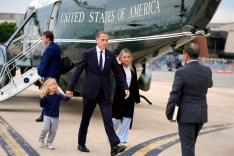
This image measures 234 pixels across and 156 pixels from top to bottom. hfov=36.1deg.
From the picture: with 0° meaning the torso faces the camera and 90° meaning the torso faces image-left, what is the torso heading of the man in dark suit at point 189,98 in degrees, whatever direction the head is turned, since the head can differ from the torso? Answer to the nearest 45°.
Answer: approximately 135°

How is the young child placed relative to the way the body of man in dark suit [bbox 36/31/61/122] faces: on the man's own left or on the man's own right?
on the man's own left

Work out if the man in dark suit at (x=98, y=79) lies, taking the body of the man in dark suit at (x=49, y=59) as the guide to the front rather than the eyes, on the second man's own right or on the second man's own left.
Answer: on the second man's own left

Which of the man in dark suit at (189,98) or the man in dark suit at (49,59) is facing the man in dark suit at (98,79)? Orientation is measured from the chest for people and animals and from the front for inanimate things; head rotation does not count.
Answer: the man in dark suit at (189,98)
